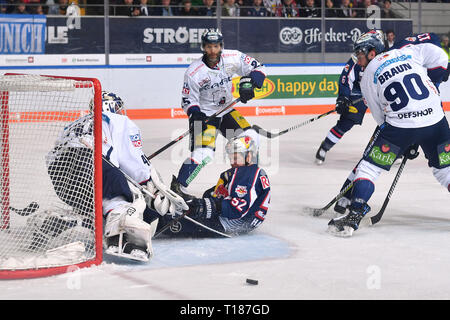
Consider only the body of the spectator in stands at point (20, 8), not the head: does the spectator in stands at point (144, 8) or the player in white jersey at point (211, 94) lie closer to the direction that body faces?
the player in white jersey

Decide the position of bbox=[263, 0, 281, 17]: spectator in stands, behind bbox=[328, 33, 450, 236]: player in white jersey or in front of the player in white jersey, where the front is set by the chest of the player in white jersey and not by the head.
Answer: in front

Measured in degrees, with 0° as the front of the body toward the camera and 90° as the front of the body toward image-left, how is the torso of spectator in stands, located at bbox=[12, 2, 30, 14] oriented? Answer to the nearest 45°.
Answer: approximately 0°

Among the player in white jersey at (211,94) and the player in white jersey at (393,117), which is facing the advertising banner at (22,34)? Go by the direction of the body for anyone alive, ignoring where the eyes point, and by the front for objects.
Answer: the player in white jersey at (393,117)

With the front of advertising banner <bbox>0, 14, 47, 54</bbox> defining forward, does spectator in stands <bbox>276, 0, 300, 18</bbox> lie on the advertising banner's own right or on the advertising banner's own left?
on the advertising banner's own left

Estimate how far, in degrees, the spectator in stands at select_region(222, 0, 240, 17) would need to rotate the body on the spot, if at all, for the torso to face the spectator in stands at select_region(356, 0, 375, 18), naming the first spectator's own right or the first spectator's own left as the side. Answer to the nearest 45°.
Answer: approximately 135° to the first spectator's own left

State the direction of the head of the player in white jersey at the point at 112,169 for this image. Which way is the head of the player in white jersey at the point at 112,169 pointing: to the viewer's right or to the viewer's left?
to the viewer's right

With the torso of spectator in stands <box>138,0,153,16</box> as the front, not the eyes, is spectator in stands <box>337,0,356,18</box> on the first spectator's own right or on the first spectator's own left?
on the first spectator's own left
